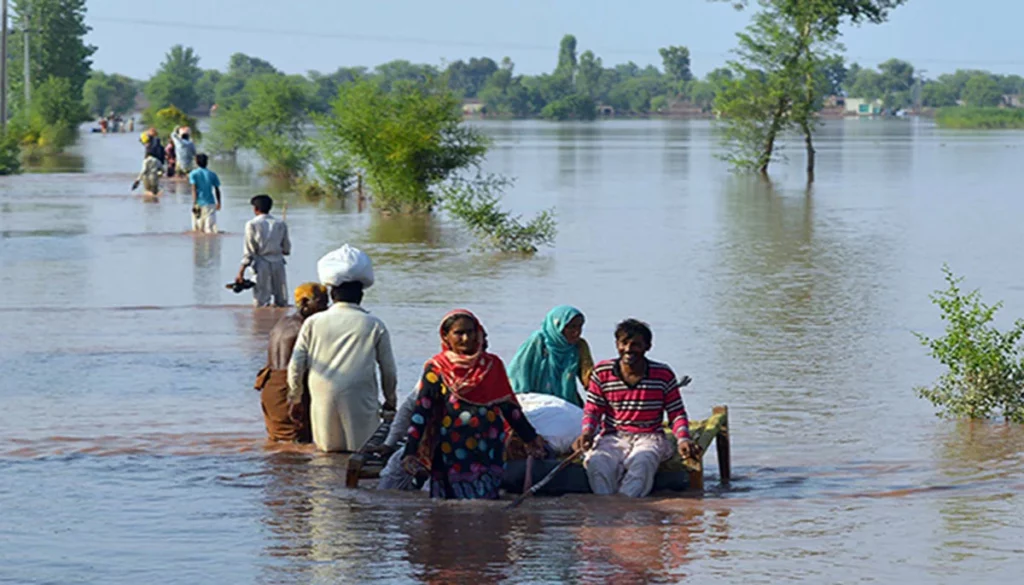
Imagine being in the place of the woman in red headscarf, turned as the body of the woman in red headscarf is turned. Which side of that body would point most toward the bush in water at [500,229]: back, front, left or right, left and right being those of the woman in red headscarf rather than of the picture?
back

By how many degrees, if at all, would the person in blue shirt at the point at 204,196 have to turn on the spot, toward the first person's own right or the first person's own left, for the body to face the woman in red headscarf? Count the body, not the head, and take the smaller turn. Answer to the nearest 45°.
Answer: approximately 180°

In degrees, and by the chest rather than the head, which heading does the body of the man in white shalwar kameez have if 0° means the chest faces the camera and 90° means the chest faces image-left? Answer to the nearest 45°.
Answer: approximately 180°

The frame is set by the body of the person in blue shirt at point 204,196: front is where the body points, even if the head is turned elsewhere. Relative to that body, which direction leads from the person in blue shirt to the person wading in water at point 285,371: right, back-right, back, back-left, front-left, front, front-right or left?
back

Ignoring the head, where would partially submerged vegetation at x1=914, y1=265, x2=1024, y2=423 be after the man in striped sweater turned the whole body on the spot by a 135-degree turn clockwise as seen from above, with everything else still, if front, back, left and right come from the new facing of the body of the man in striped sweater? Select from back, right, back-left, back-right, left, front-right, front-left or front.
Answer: right

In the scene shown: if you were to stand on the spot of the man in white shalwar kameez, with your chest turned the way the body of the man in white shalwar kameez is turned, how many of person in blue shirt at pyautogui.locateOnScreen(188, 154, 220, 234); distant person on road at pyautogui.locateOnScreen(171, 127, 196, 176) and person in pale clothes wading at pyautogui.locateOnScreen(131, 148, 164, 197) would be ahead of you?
3

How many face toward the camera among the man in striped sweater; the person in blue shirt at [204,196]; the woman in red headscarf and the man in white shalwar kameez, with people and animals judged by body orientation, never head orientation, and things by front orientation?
2

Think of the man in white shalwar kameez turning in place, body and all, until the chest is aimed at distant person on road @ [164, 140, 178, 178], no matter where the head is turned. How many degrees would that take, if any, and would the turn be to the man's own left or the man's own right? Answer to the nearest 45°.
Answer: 0° — they already face them

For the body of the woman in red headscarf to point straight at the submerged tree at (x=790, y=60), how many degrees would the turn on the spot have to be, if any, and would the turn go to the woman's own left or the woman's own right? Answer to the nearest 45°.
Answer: approximately 180°

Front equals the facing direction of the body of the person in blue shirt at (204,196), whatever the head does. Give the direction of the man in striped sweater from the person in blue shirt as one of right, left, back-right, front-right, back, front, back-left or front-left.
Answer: back

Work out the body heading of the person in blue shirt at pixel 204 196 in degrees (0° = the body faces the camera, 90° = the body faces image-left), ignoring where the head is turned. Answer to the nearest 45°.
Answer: approximately 180°

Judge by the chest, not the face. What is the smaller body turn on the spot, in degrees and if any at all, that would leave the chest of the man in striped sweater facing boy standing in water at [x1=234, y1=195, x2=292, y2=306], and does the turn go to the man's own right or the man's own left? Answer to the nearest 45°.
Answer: approximately 135° to the man's own right
